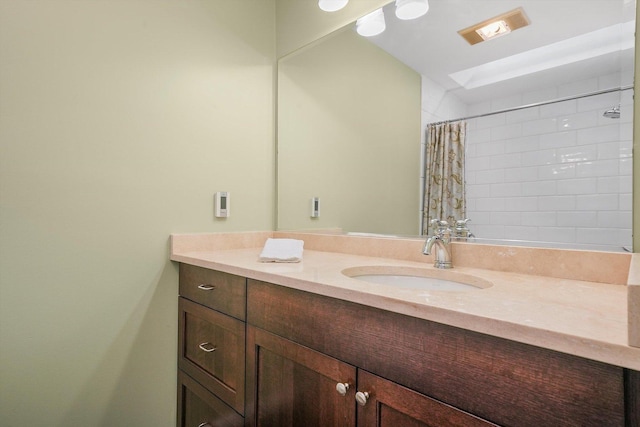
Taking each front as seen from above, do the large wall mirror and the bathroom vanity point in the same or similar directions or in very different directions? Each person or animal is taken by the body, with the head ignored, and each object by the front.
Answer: same or similar directions

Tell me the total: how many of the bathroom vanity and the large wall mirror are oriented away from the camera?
0

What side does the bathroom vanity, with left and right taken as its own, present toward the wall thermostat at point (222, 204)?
right

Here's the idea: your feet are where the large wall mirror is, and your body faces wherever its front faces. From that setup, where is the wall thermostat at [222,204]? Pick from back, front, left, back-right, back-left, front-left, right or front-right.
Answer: front-right

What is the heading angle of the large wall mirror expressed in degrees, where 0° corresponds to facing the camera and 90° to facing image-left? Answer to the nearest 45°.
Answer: approximately 45°

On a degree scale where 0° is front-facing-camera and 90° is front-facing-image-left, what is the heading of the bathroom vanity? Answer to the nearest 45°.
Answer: approximately 45°
